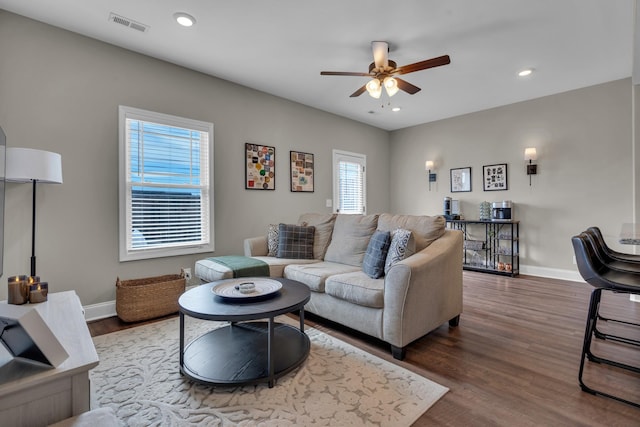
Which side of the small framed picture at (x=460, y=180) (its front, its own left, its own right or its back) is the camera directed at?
front

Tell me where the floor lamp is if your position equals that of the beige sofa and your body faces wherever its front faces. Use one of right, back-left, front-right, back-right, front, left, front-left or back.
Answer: front-right

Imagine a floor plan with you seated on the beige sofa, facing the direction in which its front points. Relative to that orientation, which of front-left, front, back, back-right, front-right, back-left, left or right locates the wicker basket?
front-right

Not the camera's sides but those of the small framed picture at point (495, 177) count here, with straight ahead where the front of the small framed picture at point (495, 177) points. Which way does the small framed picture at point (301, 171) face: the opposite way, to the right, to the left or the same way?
to the left

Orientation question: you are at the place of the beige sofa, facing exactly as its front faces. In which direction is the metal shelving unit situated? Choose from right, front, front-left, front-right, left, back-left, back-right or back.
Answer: back

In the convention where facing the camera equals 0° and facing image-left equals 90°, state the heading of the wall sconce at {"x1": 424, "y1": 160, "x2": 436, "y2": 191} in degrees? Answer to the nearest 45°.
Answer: approximately 45°

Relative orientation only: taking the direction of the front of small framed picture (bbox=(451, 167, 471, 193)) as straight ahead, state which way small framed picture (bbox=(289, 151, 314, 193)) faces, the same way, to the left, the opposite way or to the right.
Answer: to the left

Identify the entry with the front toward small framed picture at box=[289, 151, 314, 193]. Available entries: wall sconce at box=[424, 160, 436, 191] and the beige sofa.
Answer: the wall sconce

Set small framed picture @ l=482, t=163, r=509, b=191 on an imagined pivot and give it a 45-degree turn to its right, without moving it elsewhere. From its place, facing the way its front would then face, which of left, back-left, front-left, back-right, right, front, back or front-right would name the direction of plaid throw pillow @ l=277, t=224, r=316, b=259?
front

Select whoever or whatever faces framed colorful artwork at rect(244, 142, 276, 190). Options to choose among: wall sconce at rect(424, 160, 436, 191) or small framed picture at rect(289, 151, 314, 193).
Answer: the wall sconce

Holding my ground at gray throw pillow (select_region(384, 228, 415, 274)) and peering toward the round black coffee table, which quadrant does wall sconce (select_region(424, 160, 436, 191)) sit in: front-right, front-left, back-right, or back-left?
back-right

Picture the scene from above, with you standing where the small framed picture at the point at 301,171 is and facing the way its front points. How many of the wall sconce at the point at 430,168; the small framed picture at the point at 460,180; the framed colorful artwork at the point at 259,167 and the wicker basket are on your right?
2

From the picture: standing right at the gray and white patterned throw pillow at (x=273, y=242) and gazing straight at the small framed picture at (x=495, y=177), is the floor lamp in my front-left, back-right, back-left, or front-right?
back-right

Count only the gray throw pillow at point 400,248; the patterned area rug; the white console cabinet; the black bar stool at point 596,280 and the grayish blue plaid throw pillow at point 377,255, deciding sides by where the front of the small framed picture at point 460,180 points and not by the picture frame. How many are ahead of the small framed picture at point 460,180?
5

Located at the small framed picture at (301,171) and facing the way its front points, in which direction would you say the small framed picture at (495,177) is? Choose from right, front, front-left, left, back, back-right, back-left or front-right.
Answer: front-left

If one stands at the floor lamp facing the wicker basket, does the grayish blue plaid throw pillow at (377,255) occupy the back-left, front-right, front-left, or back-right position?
front-right

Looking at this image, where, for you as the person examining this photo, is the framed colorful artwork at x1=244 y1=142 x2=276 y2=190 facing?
facing the viewer and to the right of the viewer

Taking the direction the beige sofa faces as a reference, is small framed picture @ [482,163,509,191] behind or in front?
behind

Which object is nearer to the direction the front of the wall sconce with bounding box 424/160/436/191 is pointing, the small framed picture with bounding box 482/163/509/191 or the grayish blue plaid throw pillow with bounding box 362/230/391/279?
the grayish blue plaid throw pillow

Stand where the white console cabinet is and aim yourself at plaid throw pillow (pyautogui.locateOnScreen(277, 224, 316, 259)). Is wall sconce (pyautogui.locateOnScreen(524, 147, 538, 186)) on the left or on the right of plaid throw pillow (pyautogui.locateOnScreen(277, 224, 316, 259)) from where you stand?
right

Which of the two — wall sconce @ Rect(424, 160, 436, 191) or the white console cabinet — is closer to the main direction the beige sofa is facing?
the white console cabinet
